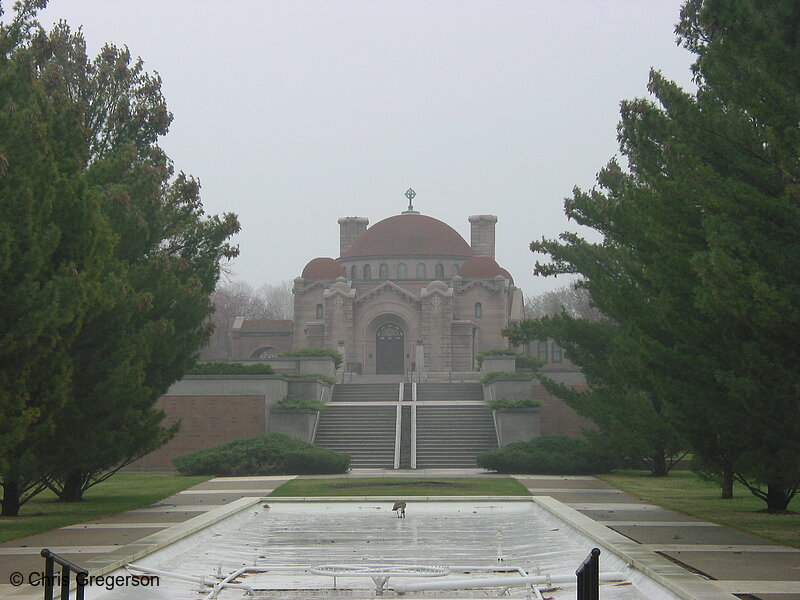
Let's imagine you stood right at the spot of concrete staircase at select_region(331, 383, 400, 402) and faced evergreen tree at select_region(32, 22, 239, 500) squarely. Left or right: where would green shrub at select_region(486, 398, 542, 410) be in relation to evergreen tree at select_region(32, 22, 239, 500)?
left

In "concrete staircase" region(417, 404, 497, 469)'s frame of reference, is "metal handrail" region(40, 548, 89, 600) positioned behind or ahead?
ahead

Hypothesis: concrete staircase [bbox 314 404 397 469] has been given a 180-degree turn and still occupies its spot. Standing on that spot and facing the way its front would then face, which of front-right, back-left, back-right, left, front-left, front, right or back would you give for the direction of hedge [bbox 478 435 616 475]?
back-right

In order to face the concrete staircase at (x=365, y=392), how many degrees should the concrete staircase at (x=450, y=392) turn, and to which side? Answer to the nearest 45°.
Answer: approximately 90° to its right

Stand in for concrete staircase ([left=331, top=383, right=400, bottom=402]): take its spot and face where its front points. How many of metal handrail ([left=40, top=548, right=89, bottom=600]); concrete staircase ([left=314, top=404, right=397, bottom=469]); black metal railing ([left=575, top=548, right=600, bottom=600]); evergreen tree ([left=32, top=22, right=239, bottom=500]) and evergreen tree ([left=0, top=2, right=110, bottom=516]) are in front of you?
5

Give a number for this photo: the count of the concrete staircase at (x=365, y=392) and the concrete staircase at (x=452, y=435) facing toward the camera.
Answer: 2

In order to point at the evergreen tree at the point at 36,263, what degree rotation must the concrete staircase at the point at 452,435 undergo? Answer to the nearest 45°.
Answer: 0° — it already faces it

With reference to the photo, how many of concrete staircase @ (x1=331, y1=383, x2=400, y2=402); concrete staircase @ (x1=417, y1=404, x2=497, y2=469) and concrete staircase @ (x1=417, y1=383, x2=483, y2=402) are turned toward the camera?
3

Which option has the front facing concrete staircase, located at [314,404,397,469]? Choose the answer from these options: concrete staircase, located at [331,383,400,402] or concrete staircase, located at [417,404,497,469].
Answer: concrete staircase, located at [331,383,400,402]

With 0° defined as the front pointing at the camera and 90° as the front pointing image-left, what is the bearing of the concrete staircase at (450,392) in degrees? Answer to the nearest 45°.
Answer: approximately 0°

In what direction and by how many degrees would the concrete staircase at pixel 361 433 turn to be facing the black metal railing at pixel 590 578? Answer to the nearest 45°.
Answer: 0° — it already faces it
